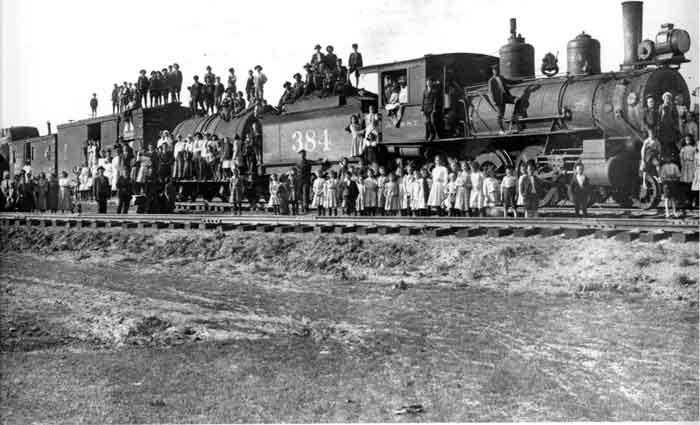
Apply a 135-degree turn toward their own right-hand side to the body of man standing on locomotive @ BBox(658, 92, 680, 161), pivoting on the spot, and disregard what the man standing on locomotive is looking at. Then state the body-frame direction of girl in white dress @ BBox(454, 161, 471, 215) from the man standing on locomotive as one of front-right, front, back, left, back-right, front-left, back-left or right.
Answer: front-left

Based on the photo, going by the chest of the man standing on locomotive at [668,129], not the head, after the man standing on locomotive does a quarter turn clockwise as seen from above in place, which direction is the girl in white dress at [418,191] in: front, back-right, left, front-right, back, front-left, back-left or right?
front

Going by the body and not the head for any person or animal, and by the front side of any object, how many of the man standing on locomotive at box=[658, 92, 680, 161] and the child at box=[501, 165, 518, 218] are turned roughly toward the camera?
2

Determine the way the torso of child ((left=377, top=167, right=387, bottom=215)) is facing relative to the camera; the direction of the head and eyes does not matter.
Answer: toward the camera

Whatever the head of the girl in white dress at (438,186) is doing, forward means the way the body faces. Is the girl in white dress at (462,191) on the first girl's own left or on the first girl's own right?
on the first girl's own left

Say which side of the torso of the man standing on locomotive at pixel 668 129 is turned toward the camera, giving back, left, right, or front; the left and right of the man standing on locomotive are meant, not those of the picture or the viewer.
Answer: front

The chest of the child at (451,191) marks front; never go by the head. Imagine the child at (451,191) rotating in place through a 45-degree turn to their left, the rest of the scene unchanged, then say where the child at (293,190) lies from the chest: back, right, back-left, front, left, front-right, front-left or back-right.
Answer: back

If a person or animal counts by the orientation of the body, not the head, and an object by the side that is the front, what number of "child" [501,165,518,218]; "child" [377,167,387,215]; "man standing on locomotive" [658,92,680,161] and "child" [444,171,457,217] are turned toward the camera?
4

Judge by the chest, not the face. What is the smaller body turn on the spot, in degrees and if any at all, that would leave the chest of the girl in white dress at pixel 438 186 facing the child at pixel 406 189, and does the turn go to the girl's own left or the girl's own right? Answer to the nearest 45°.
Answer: approximately 135° to the girl's own right

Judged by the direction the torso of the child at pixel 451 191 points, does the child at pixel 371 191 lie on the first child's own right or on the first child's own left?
on the first child's own right

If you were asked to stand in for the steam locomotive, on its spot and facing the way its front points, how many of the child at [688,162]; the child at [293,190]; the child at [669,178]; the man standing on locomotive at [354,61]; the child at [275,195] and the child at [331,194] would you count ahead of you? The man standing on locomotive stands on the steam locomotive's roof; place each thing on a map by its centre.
2

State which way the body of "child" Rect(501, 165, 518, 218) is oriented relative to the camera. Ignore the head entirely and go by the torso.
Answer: toward the camera

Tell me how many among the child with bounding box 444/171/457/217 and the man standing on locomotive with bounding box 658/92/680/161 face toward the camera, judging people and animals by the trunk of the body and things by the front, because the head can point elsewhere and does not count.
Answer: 2

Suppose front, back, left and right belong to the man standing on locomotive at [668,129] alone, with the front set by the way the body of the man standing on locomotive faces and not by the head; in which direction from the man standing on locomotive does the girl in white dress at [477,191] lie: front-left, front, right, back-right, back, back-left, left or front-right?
right
